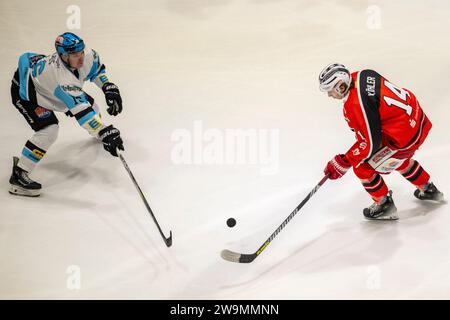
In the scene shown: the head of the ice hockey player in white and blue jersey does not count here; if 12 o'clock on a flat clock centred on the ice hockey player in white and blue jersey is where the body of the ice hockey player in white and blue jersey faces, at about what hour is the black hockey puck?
The black hockey puck is roughly at 12 o'clock from the ice hockey player in white and blue jersey.

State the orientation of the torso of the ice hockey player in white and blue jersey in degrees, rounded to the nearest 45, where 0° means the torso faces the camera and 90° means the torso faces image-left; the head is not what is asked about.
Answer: approximately 315°

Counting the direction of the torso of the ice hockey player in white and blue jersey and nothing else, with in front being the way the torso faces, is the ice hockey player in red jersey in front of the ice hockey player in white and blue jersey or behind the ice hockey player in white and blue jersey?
in front

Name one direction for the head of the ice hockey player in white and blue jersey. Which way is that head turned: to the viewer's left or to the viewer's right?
to the viewer's right

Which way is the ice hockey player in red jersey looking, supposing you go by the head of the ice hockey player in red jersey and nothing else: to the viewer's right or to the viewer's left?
to the viewer's left
